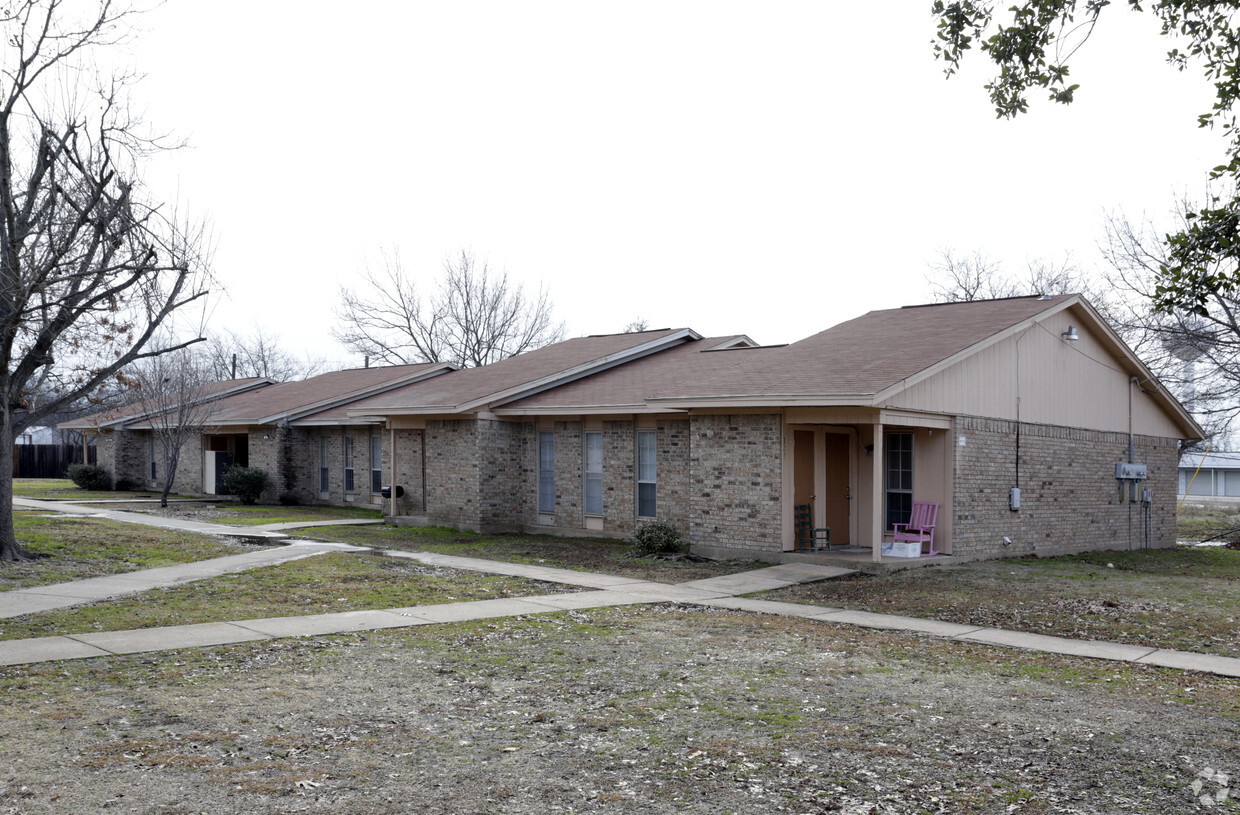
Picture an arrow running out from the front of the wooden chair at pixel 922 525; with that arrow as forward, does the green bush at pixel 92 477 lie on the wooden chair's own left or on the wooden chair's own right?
on the wooden chair's own right

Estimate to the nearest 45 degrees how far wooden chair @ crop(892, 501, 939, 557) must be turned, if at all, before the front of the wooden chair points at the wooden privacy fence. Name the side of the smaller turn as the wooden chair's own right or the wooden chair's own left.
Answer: approximately 90° to the wooden chair's own right

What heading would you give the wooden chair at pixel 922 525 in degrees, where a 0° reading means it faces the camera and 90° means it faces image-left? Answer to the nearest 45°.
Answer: approximately 45°

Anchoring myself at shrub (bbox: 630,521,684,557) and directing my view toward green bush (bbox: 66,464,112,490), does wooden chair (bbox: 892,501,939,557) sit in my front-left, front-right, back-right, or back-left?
back-right

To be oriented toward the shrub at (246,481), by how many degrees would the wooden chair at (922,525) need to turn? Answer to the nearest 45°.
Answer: approximately 90° to its right

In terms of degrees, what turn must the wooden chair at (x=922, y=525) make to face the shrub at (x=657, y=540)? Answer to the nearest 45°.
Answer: approximately 45° to its right
